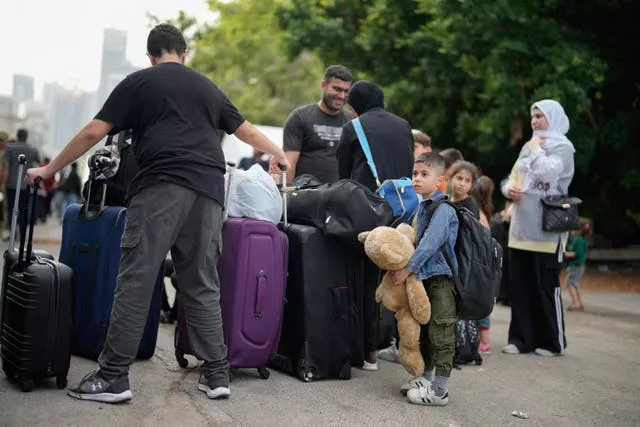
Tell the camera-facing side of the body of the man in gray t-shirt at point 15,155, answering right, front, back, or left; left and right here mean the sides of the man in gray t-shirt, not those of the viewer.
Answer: back

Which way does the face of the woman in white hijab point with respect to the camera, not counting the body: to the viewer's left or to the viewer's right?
to the viewer's left

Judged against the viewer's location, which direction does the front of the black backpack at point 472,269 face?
facing to the right of the viewer

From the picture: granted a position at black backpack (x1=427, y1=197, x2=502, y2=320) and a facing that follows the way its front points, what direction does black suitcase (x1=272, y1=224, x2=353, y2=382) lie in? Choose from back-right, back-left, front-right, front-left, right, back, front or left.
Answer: back

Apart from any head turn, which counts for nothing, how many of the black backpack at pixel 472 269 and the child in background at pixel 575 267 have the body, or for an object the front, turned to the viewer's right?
1

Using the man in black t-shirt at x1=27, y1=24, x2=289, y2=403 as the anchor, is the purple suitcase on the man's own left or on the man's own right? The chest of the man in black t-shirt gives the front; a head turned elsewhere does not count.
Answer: on the man's own right

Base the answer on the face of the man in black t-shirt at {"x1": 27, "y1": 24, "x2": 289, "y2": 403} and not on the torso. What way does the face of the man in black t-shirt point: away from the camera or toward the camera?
away from the camera

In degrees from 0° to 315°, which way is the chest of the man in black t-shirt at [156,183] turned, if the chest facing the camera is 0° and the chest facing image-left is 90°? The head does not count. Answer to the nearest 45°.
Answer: approximately 180°

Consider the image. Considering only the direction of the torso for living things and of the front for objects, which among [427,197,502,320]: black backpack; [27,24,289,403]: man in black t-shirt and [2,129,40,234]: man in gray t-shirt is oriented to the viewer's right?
the black backpack

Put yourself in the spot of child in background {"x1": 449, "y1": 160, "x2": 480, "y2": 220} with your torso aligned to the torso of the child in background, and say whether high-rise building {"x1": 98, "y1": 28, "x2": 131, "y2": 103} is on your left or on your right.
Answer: on your right

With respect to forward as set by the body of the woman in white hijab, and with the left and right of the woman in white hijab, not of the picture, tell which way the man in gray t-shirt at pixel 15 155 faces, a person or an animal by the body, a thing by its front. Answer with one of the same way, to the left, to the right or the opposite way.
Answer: to the right

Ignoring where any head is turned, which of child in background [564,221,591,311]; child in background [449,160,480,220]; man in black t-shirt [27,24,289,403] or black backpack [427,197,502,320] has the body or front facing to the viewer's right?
the black backpack
